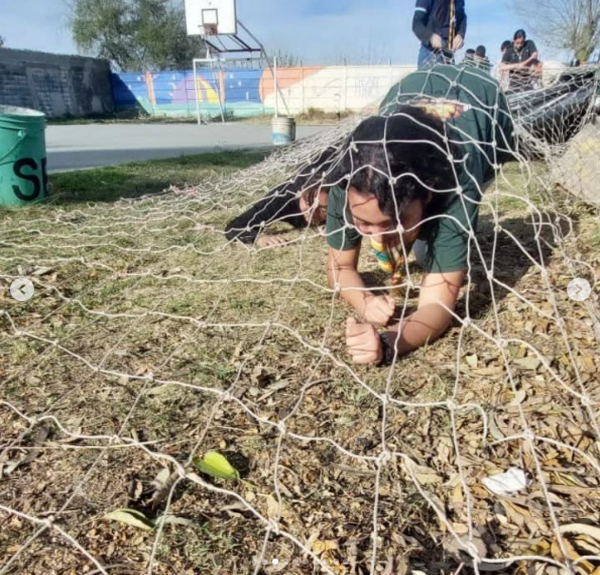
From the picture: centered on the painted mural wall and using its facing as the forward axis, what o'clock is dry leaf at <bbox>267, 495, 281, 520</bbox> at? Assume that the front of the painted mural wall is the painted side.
The dry leaf is roughly at 12 o'clock from the painted mural wall.

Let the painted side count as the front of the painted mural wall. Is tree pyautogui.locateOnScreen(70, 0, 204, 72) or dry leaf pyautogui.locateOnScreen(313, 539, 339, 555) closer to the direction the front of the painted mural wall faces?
the dry leaf

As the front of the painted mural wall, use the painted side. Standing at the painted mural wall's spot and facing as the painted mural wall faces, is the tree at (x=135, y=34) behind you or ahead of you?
behind

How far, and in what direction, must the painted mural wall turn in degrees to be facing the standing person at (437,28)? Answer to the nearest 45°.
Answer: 0° — it already faces them

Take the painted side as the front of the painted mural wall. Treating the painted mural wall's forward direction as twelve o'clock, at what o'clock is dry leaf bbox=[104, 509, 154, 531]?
The dry leaf is roughly at 12 o'clock from the painted mural wall.

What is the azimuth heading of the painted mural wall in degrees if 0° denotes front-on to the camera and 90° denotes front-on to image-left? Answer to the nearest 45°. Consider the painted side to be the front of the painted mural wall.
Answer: approximately 0°

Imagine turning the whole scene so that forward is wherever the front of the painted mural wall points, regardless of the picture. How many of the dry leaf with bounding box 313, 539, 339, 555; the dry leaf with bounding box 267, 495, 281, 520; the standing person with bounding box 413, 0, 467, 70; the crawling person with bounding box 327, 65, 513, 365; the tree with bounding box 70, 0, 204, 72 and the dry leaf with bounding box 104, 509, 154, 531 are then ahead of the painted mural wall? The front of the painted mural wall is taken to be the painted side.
5

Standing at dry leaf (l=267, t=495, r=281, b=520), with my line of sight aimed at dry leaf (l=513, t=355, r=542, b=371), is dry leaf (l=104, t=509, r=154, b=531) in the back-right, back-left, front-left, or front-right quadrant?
back-left

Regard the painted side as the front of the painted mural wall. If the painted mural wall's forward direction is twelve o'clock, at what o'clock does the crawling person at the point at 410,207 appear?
The crawling person is roughly at 12 o'clock from the painted mural wall.

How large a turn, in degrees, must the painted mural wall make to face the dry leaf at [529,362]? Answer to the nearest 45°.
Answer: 0° — it already faces it
